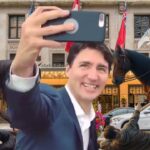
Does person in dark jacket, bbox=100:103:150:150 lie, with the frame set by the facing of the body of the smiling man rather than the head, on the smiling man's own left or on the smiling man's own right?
on the smiling man's own left

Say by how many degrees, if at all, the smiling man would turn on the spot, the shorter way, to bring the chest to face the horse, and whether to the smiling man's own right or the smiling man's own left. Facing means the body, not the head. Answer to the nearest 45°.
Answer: approximately 135° to the smiling man's own left

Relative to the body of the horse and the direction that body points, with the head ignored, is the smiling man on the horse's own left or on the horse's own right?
on the horse's own left

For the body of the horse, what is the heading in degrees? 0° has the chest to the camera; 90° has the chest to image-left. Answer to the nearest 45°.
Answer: approximately 90°

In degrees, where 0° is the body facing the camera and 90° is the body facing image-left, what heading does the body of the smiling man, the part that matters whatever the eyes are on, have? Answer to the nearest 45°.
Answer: approximately 315°

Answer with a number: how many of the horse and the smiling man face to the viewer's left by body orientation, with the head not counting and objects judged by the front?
1
